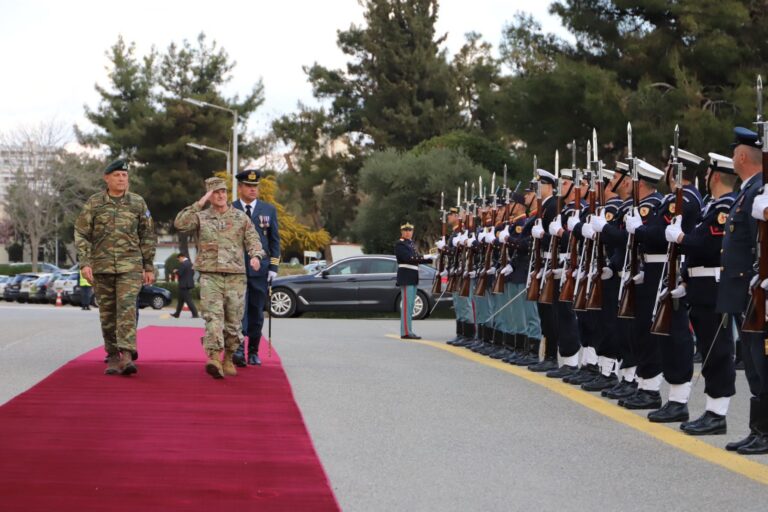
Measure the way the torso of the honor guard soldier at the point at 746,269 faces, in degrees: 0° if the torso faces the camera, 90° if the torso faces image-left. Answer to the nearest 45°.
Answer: approximately 90°

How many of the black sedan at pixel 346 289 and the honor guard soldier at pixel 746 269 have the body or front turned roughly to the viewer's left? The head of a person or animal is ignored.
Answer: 2

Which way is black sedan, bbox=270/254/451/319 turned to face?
to the viewer's left

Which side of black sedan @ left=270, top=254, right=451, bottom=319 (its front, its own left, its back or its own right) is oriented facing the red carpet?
left

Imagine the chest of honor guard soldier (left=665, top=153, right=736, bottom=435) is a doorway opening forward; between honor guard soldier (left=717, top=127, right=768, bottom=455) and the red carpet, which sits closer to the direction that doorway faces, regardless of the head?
the red carpet

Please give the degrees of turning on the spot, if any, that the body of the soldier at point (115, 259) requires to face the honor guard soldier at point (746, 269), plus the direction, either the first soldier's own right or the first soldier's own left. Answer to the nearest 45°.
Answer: approximately 45° to the first soldier's own left

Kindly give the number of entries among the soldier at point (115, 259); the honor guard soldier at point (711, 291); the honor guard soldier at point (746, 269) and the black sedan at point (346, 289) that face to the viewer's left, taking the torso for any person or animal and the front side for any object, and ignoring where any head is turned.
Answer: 3

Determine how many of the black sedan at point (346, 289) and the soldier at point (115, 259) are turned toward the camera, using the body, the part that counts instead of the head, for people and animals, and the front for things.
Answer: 1

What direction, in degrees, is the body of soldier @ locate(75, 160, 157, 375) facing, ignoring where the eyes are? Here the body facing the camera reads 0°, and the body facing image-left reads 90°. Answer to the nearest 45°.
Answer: approximately 0°

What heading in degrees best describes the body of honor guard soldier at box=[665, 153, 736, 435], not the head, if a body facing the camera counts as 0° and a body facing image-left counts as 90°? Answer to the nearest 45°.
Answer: approximately 90°
